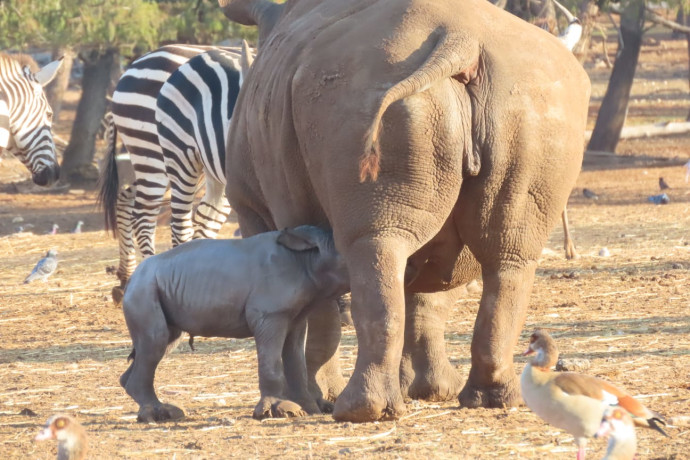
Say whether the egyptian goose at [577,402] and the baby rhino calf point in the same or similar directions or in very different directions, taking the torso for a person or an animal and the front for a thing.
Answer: very different directions

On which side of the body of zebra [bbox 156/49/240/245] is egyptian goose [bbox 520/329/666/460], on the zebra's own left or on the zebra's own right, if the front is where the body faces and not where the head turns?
on the zebra's own right

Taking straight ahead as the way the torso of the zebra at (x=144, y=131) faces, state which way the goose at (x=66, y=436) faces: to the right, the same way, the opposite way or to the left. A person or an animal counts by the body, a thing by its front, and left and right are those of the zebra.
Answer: the opposite way

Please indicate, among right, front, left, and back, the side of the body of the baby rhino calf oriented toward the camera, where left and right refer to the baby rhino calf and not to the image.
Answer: right

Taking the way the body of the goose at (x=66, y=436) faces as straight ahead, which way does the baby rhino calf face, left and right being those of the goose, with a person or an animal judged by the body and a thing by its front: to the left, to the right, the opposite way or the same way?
the opposite way

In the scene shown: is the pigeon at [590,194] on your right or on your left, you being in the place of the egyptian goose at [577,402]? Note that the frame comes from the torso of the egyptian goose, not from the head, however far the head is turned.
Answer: on your right

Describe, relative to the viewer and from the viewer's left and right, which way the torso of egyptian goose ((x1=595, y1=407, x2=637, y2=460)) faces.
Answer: facing to the left of the viewer

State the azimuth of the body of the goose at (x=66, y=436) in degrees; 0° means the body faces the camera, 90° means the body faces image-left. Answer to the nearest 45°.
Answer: approximately 90°

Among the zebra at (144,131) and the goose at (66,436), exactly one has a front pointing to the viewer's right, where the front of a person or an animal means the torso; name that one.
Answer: the zebra
